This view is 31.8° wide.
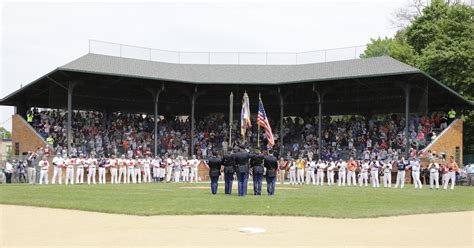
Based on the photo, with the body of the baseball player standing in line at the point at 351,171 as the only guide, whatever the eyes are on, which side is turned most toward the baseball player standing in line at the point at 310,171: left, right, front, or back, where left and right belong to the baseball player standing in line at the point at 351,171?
right

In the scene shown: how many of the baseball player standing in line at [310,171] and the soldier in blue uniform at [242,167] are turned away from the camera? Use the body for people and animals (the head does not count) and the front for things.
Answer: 1

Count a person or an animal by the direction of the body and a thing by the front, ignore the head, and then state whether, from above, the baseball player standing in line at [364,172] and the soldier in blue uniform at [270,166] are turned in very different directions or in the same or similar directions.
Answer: very different directions

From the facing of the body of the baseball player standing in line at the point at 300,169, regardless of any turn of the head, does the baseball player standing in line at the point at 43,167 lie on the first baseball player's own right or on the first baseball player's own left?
on the first baseball player's own right

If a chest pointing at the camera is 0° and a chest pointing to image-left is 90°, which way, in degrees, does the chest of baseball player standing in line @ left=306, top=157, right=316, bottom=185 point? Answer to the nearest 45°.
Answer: approximately 0°

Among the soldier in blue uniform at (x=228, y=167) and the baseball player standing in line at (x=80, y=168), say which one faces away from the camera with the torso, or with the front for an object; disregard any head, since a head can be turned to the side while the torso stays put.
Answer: the soldier in blue uniform

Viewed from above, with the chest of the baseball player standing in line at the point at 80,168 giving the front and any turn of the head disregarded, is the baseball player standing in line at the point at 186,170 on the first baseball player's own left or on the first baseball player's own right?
on the first baseball player's own left

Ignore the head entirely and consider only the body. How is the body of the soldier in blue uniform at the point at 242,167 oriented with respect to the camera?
away from the camera

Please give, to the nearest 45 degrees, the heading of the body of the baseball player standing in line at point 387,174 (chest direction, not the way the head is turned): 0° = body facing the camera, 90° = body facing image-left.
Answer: approximately 0°

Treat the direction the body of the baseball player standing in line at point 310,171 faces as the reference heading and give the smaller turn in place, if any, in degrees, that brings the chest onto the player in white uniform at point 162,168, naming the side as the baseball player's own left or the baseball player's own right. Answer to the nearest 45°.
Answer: approximately 90° to the baseball player's own right

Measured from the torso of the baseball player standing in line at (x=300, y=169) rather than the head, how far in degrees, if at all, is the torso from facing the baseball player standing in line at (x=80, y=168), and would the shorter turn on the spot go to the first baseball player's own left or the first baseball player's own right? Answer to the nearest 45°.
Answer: approximately 90° to the first baseball player's own right
